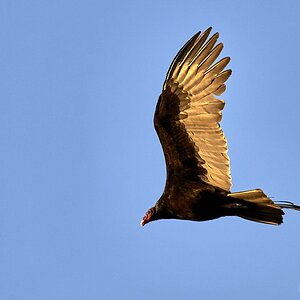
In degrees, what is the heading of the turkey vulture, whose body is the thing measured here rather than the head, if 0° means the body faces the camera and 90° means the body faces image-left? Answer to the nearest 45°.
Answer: approximately 90°
